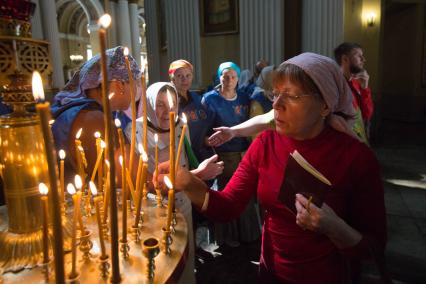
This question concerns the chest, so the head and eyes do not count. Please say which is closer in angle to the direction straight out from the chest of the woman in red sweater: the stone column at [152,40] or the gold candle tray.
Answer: the gold candle tray

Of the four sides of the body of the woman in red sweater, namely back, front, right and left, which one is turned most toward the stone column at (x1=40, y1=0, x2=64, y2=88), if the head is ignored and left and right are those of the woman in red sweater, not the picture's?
right

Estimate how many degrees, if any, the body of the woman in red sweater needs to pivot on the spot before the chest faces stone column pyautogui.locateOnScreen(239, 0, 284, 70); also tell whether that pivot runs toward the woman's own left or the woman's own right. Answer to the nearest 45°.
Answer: approximately 135° to the woman's own right

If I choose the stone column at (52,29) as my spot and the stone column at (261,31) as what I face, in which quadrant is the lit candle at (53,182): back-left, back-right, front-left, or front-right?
front-right

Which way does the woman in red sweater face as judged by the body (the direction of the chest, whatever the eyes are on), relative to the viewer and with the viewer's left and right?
facing the viewer and to the left of the viewer

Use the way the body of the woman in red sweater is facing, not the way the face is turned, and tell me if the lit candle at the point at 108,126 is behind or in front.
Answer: in front

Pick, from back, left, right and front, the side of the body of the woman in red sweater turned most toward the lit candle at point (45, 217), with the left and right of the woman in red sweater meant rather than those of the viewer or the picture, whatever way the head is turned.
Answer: front

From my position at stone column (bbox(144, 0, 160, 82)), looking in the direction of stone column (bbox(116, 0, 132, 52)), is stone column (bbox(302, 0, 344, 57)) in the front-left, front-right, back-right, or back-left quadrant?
back-right

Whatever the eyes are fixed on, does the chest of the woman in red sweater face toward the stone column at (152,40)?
no

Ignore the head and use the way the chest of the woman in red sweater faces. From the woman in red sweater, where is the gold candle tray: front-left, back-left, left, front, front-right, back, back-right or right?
front

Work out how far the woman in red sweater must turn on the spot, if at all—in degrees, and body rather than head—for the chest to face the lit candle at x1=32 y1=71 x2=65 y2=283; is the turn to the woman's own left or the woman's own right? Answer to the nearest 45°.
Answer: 0° — they already face it
